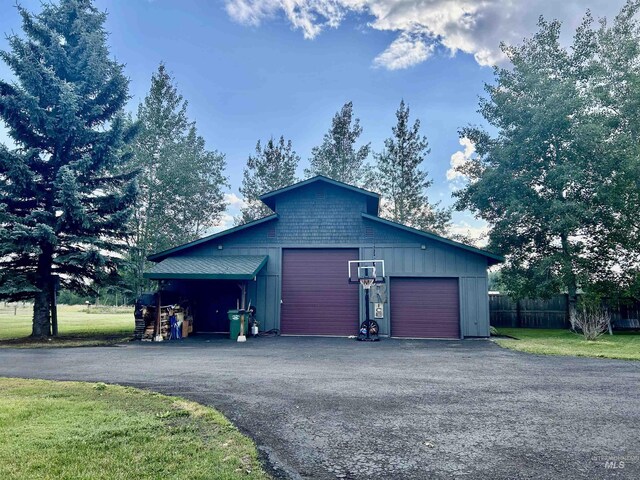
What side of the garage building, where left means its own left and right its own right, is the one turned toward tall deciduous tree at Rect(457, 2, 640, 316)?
left

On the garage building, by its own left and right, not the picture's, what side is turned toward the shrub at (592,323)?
left

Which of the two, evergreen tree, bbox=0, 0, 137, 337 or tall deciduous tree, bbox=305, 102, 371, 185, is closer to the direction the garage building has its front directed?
the evergreen tree

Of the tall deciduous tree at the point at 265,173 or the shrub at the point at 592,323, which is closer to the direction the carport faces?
the shrub

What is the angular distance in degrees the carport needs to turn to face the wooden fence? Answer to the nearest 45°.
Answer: approximately 90° to its left

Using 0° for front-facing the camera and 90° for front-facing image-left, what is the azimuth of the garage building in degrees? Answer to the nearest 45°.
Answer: approximately 0°

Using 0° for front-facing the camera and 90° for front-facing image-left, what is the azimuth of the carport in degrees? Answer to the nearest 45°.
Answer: approximately 0°

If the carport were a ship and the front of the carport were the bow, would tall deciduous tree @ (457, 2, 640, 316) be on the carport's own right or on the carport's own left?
on the carport's own left

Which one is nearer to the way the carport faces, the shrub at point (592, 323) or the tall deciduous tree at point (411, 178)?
the shrub
